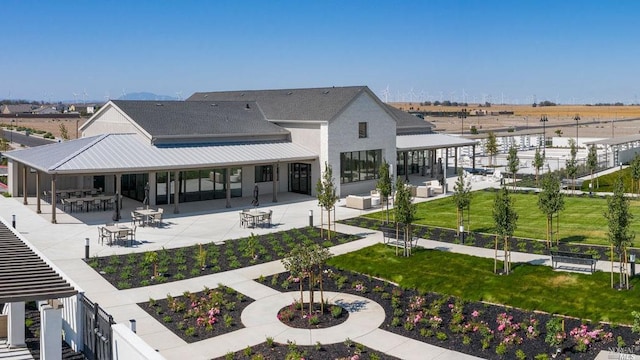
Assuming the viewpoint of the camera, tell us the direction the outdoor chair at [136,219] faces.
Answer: facing to the right of the viewer

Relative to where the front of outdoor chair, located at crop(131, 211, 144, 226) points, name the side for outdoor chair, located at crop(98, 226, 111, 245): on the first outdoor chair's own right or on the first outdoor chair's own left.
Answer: on the first outdoor chair's own right

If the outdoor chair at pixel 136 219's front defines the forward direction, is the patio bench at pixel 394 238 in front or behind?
in front

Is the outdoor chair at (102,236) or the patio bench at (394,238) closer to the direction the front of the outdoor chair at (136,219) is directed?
the patio bench

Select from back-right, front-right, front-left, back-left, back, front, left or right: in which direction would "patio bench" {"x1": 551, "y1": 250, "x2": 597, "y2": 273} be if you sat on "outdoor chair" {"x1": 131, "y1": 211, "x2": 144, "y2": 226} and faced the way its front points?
front-right

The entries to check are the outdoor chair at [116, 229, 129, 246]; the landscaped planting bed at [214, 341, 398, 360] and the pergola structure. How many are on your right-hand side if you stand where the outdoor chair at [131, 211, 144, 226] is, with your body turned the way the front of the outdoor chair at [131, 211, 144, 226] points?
3

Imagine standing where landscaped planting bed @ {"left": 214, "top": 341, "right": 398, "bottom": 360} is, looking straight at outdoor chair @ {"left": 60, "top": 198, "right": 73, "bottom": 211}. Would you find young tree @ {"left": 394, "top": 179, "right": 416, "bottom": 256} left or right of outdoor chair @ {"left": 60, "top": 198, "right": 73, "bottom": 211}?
right
